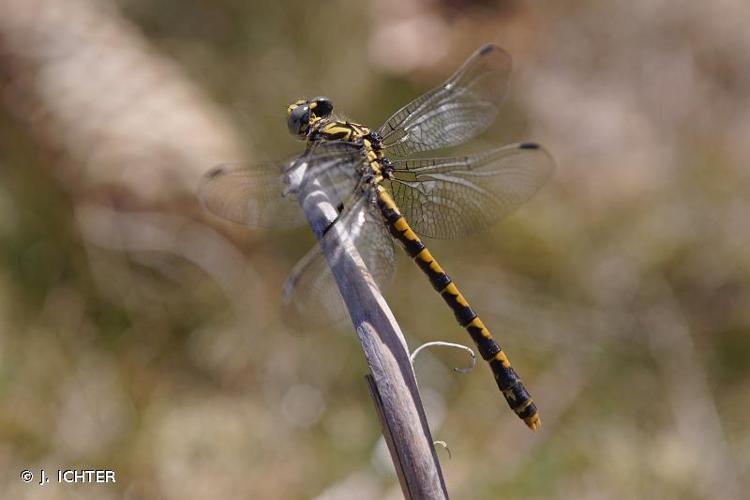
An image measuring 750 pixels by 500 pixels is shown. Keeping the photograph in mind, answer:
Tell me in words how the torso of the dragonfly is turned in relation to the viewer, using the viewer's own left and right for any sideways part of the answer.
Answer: facing away from the viewer and to the left of the viewer
